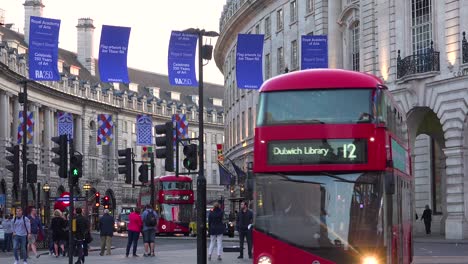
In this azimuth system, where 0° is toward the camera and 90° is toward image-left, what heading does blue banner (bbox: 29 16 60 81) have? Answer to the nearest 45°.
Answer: approximately 0°

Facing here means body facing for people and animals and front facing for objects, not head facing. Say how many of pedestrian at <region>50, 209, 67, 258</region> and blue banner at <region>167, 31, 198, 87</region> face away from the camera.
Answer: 1

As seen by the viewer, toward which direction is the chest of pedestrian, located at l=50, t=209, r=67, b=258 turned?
away from the camera
